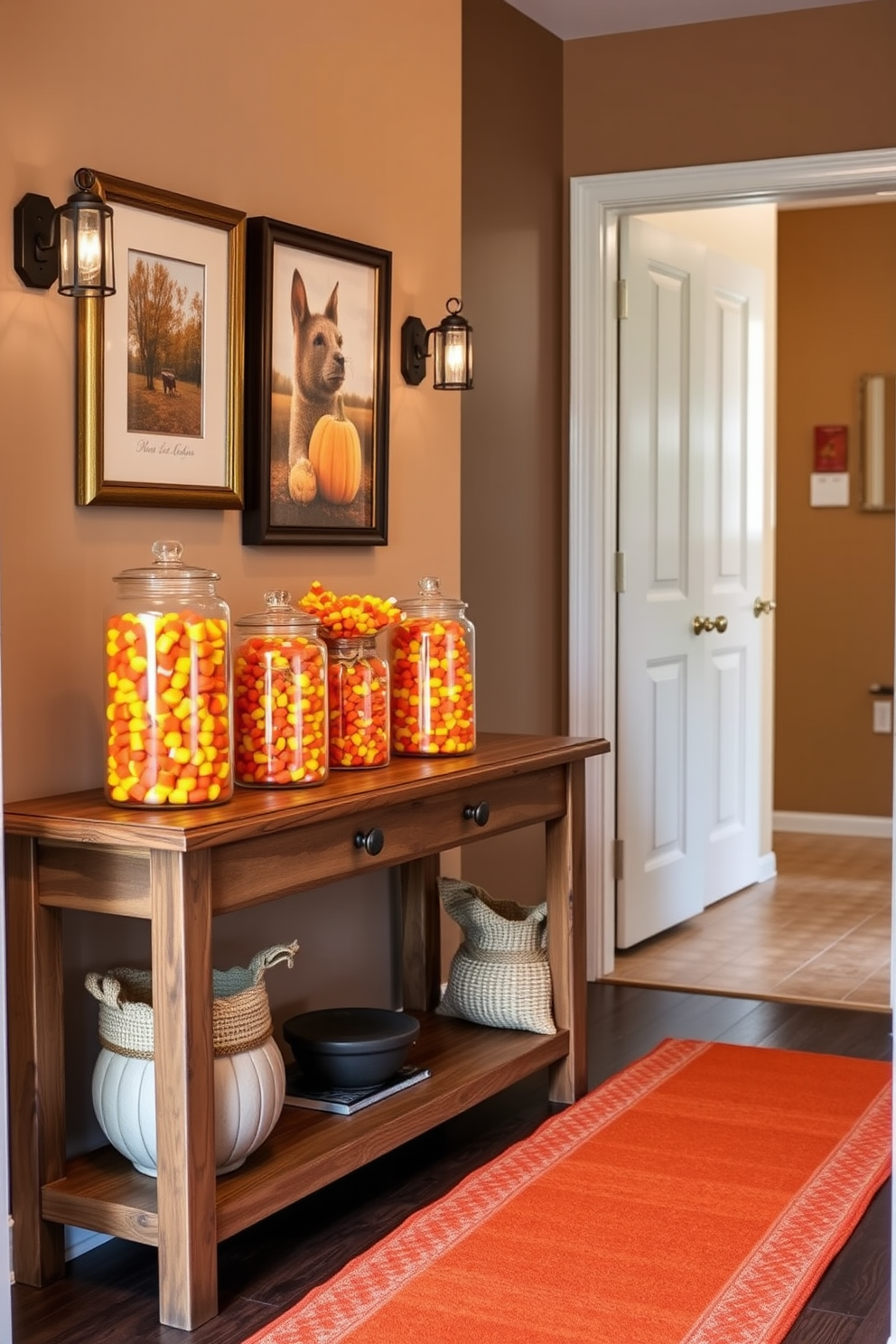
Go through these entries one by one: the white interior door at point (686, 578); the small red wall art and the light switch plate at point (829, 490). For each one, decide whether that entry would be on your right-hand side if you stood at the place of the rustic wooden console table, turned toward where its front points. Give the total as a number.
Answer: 0

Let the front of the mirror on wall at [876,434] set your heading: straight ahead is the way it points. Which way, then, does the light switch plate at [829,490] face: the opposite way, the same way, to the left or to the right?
the same way

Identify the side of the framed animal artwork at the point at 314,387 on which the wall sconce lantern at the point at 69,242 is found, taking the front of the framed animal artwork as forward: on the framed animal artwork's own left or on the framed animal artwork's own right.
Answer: on the framed animal artwork's own right

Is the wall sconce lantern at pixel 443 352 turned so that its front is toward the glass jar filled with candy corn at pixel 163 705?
no

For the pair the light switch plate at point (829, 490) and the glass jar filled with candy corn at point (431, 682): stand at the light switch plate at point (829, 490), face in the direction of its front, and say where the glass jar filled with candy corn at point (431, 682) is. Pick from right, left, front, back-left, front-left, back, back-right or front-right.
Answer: front

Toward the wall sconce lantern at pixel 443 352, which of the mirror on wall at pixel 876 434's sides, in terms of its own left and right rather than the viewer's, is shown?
front

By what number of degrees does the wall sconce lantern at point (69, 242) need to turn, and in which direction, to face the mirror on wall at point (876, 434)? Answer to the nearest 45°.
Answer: approximately 90° to its left

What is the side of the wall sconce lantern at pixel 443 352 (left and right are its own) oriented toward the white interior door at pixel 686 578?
left

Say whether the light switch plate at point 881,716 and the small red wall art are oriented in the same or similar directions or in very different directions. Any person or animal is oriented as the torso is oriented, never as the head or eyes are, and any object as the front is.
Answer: same or similar directions

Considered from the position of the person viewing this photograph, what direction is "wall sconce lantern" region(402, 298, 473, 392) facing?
facing the viewer and to the right of the viewer

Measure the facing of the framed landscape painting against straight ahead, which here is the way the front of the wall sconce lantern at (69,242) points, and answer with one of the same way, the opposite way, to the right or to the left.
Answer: the same way

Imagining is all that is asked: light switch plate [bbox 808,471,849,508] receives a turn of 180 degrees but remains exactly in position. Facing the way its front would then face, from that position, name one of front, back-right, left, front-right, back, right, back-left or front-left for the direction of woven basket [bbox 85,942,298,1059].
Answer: back

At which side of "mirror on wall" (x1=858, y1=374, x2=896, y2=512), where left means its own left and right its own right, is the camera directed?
front

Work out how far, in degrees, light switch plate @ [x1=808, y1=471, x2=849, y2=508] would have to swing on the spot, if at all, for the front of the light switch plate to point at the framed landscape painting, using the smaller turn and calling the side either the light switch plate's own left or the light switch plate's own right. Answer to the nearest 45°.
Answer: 0° — it already faces it

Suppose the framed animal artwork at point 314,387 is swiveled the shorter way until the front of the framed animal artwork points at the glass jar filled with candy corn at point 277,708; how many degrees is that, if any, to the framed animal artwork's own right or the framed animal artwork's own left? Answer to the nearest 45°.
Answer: approximately 45° to the framed animal artwork's own right

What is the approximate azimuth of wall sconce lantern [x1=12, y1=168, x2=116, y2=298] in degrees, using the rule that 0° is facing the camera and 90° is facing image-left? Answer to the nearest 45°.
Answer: approximately 315°

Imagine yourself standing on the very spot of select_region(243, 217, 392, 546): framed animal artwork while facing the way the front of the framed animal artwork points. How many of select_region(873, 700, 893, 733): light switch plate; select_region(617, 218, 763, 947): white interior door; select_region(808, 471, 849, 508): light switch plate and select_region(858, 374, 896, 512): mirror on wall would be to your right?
0

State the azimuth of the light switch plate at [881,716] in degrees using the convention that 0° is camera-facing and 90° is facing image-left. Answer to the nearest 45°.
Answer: approximately 0°
